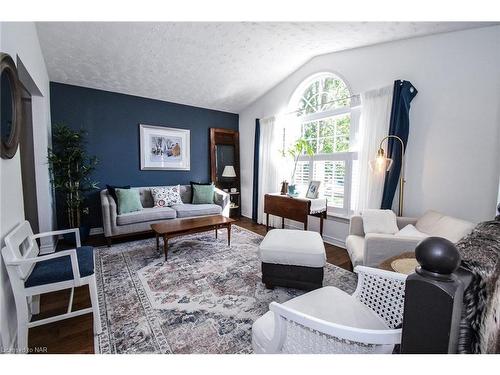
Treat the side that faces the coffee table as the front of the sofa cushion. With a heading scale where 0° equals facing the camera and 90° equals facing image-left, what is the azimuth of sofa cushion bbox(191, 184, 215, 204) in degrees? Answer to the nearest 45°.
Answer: approximately 0°

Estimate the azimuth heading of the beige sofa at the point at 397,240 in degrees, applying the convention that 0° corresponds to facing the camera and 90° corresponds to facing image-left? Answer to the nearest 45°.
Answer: approximately 45°

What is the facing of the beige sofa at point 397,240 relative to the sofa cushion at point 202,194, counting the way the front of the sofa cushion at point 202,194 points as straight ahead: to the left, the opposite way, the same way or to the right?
to the right

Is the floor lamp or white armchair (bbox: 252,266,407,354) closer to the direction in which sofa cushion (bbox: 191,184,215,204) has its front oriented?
the white armchair

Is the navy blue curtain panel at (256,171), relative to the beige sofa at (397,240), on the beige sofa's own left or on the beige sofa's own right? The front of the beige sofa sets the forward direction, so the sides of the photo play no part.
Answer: on the beige sofa's own right

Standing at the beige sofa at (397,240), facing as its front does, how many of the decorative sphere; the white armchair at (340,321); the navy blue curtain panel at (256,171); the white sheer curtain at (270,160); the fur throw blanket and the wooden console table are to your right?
3

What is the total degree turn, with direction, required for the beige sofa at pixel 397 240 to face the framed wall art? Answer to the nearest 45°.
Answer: approximately 45° to its right

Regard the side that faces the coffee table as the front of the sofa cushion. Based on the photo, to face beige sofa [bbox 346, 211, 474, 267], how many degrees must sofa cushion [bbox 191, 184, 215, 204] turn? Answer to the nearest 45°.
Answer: approximately 45° to its left

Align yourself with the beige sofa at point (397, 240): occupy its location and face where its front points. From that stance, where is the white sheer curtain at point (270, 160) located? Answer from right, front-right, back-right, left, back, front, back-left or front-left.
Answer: right

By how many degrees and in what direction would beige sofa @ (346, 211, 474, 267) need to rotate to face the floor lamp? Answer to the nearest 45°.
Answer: approximately 135° to its right

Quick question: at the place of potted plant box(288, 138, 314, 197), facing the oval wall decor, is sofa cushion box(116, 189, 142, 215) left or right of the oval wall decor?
right

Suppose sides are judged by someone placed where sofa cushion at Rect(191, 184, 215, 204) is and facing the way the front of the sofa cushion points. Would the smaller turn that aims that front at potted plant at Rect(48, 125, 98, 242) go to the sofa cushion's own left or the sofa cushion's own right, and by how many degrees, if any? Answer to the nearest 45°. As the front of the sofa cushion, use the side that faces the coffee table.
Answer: approximately 90° to the sofa cushion's own right
